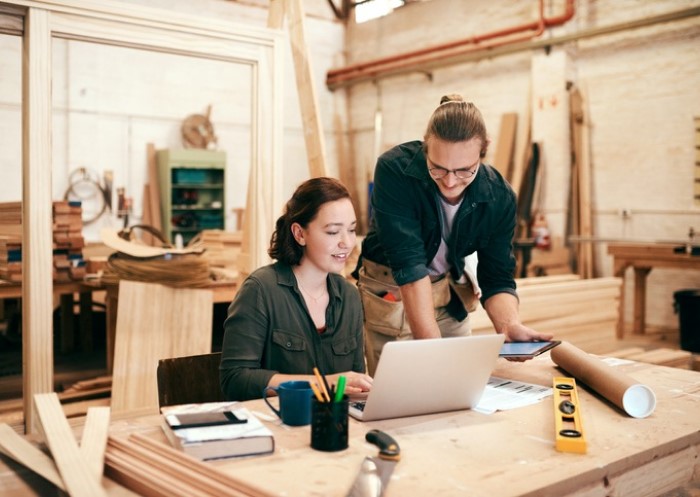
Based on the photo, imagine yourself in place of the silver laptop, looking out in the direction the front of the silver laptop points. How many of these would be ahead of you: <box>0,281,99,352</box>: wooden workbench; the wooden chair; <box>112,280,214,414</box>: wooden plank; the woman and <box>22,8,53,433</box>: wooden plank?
5

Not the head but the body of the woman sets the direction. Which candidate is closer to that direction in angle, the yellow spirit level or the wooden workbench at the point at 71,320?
the yellow spirit level

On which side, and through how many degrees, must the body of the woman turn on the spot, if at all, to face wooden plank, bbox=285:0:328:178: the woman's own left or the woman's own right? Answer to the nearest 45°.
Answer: approximately 135° to the woman's own left

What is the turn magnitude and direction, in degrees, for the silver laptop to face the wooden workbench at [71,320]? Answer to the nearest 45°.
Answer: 0° — it already faces it

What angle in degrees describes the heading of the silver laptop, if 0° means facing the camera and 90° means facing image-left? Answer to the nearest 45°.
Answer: approximately 135°

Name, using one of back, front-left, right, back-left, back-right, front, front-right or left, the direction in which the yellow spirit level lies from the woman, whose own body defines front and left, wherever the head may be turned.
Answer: front

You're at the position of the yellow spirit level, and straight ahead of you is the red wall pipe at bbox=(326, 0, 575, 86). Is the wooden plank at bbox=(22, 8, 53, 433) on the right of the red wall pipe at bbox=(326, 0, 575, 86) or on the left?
left

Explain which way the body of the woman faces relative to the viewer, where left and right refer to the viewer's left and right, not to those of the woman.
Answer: facing the viewer and to the right of the viewer

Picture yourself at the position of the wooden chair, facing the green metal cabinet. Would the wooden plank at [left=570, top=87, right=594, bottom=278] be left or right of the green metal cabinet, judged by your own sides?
right

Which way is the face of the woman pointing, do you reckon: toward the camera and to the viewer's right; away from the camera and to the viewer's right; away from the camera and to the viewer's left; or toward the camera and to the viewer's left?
toward the camera and to the viewer's right

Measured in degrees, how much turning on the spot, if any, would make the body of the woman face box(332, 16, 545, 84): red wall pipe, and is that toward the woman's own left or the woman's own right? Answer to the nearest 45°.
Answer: approximately 135° to the woman's own left

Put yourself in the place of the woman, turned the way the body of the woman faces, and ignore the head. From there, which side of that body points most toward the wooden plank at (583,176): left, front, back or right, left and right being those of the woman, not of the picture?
left

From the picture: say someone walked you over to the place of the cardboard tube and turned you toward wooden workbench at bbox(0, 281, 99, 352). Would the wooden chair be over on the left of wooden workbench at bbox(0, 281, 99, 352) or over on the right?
left

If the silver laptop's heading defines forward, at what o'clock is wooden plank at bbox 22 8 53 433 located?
The wooden plank is roughly at 12 o'clock from the silver laptop.

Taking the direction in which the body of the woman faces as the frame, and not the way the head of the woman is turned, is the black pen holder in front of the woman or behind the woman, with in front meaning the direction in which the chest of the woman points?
in front

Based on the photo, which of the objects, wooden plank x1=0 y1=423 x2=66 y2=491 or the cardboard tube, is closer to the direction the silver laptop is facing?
the wooden plank

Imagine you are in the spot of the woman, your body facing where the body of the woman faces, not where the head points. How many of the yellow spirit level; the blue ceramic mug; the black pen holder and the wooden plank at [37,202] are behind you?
1

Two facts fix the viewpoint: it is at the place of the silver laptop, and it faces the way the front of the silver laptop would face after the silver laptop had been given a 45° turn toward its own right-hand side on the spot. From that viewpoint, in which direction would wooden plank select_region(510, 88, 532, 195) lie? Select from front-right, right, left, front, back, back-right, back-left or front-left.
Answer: front

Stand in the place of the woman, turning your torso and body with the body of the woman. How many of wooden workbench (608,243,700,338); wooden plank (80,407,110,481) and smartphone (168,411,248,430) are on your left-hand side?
1
